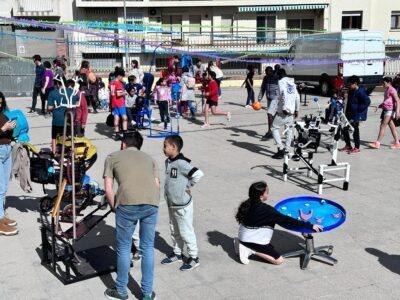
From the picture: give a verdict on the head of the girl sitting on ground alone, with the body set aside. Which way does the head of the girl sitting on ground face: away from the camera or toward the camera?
away from the camera

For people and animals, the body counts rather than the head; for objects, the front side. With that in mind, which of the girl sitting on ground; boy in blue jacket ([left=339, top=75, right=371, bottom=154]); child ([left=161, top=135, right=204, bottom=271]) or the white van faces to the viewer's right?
the girl sitting on ground

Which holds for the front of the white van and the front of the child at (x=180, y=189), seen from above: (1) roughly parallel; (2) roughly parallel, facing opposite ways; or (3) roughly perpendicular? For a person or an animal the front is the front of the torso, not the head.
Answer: roughly perpendicular

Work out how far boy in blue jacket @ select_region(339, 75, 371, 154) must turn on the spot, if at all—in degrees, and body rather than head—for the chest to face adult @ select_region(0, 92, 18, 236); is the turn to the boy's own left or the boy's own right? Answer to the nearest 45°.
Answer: approximately 45° to the boy's own left

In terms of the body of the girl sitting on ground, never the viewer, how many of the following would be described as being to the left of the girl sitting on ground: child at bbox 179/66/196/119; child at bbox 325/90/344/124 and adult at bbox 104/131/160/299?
2

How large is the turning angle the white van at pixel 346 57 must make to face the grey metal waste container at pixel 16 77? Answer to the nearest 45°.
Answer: approximately 45° to its left

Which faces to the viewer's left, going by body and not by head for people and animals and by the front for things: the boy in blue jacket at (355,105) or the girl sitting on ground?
the boy in blue jacket

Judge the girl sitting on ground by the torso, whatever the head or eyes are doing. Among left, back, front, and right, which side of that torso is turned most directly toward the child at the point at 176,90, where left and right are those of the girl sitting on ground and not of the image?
left
